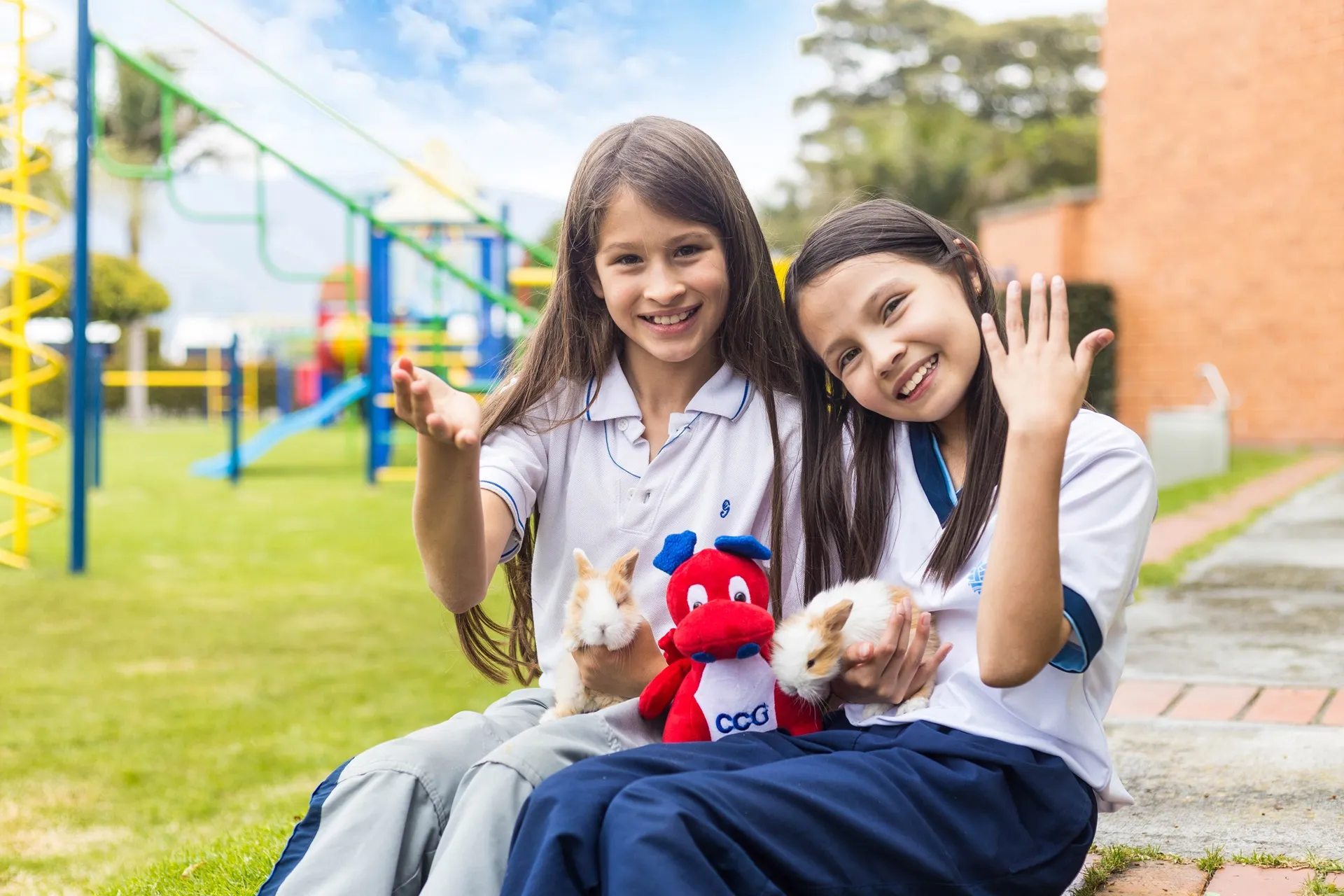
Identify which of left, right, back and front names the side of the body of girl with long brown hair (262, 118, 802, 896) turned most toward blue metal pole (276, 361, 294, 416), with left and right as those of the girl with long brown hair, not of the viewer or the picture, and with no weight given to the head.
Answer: back

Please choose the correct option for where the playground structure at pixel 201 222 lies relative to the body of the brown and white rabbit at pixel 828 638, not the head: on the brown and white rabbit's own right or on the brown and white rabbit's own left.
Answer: on the brown and white rabbit's own right

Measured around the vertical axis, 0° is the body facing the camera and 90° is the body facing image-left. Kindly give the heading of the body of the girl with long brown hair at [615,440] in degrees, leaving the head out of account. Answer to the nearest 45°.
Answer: approximately 0°

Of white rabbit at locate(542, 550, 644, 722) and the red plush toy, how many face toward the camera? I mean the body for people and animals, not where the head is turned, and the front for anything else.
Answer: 2

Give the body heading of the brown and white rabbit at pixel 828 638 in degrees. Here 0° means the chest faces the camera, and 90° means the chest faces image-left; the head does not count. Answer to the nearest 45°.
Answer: approximately 45°

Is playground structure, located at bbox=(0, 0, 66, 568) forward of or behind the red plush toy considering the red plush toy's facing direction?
behind

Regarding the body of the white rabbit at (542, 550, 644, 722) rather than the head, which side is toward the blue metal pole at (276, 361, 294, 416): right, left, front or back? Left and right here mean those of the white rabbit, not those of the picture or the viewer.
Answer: back

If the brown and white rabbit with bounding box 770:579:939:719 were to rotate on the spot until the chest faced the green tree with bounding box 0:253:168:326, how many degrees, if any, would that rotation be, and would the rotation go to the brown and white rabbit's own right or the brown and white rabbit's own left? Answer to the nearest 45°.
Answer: approximately 90° to the brown and white rabbit's own right
